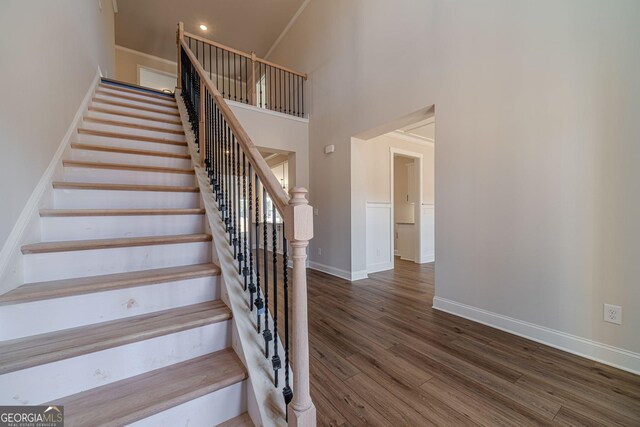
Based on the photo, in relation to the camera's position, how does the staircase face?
facing the viewer
